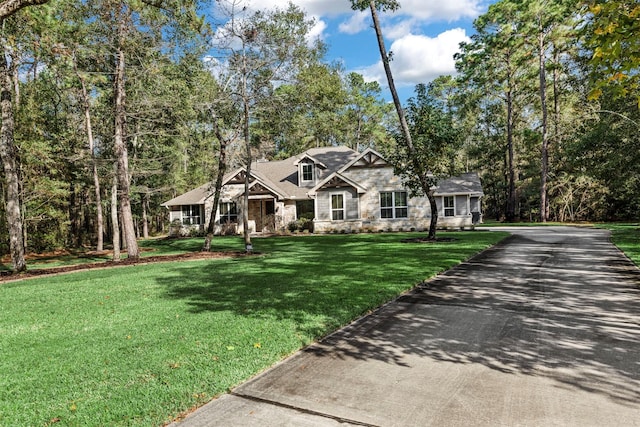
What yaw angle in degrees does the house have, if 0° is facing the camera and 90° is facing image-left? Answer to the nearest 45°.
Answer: approximately 0°

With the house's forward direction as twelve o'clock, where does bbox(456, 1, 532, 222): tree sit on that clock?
The tree is roughly at 8 o'clock from the house.

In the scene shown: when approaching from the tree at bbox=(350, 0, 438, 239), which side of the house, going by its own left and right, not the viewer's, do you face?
front

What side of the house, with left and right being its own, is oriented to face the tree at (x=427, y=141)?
front

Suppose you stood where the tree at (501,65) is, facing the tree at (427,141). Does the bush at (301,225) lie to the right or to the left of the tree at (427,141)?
right
